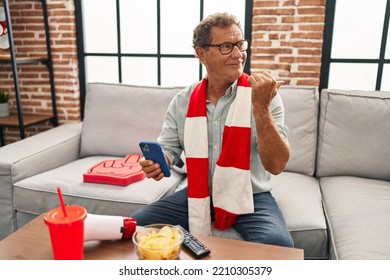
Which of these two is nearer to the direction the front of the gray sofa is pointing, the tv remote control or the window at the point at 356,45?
the tv remote control

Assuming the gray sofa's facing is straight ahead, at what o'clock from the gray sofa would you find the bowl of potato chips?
The bowl of potato chips is roughly at 1 o'clock from the gray sofa.

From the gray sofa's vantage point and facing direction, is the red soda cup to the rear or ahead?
ahead

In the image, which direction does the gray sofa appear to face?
toward the camera

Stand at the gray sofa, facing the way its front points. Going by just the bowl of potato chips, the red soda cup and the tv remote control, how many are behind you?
0

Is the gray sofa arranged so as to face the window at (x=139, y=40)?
no

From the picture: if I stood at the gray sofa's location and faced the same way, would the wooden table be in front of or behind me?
in front

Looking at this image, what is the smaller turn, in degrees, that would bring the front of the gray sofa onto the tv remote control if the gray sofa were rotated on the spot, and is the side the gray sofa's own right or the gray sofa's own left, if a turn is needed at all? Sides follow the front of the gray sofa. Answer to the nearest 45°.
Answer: approximately 45° to the gray sofa's own right
